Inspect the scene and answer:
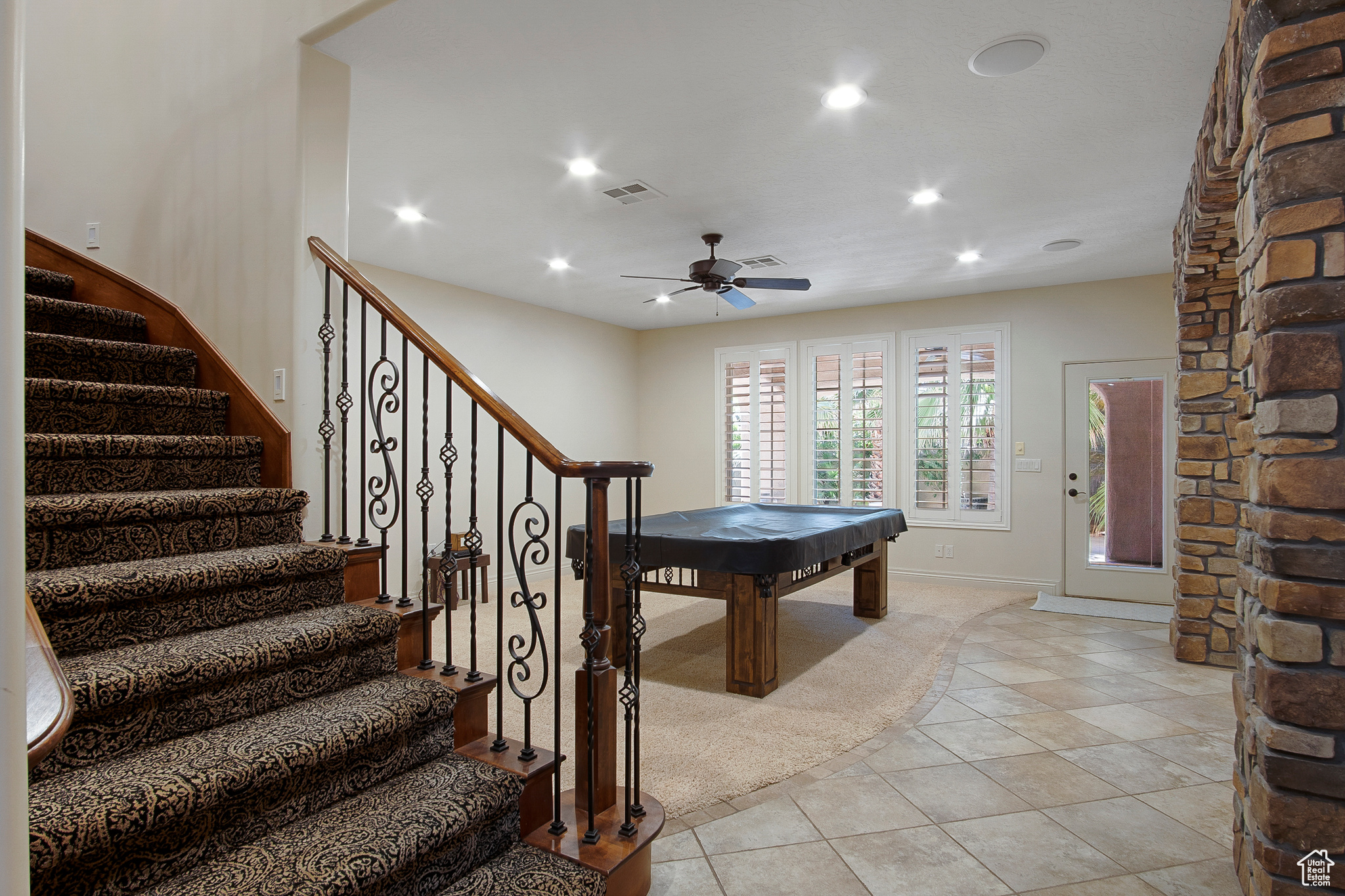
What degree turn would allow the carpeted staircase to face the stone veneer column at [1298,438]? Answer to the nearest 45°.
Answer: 0° — it already faces it

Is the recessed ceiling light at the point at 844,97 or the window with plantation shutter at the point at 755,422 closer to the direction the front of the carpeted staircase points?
the recessed ceiling light

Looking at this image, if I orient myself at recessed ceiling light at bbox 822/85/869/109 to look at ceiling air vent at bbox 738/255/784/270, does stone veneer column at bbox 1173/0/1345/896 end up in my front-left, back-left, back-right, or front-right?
back-right

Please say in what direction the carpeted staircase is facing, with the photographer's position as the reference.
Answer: facing the viewer and to the right of the viewer

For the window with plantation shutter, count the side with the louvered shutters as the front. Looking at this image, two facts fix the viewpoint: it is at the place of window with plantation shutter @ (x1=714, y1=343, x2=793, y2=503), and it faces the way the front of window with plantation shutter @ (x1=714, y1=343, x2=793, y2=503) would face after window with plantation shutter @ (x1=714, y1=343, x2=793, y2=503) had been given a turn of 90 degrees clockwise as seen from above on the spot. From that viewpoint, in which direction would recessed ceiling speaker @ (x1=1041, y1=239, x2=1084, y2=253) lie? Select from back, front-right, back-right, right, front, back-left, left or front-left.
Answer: back-left

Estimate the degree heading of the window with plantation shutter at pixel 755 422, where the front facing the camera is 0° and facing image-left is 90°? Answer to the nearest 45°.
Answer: approximately 0°

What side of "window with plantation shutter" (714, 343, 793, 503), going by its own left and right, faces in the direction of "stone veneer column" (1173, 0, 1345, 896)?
front

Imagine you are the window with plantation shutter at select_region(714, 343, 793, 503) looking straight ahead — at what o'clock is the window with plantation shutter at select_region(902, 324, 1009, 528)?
the window with plantation shutter at select_region(902, 324, 1009, 528) is roughly at 10 o'clock from the window with plantation shutter at select_region(714, 343, 793, 503).

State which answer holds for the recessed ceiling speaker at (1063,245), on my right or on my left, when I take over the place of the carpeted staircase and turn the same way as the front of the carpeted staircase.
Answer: on my left

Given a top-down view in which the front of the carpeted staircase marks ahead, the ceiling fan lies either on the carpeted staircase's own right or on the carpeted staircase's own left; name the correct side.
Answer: on the carpeted staircase's own left

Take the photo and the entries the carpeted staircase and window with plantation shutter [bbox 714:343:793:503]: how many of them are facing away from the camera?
0

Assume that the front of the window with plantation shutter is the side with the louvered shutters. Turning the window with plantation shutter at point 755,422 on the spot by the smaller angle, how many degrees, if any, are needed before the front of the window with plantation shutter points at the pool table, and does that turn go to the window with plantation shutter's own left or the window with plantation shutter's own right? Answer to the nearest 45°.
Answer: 0° — it already faces it
